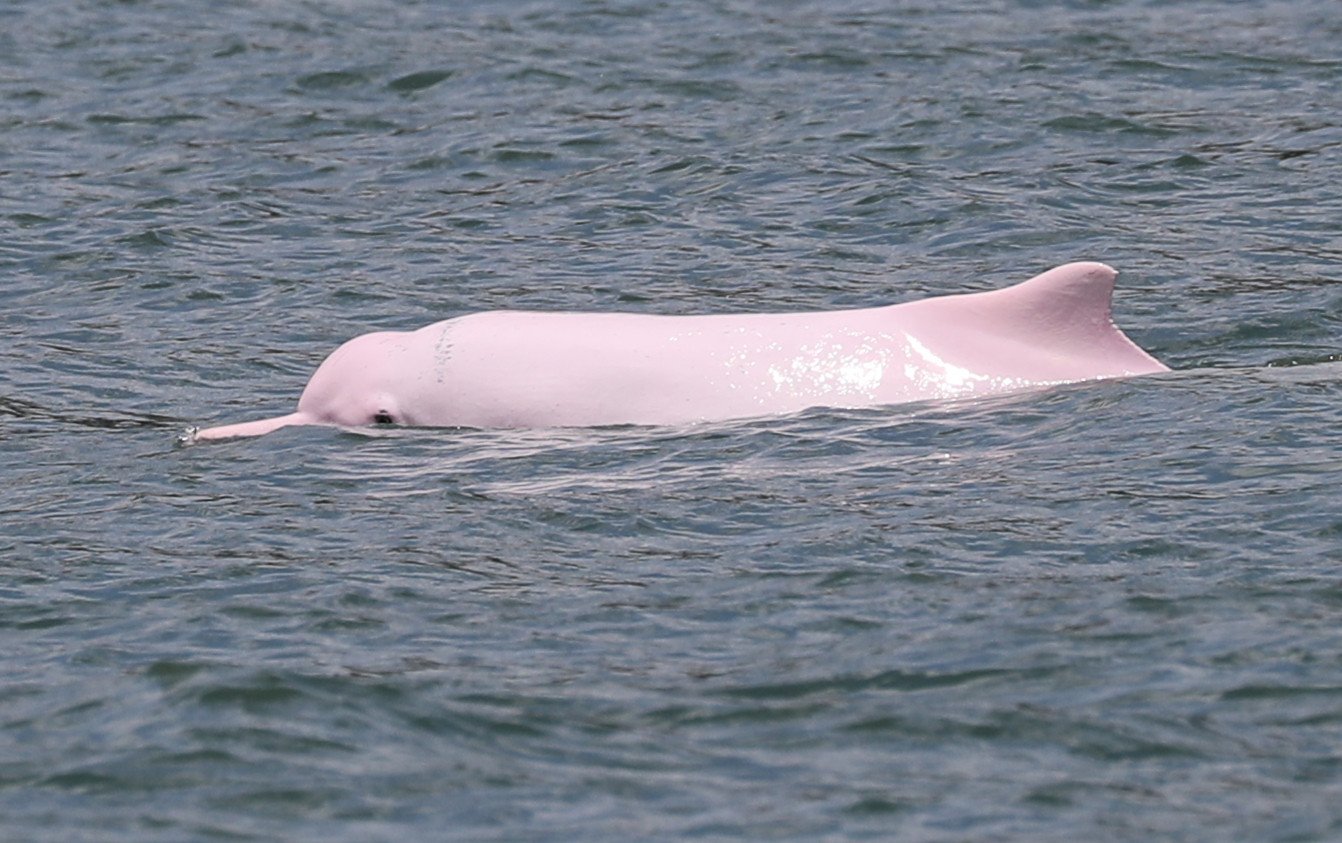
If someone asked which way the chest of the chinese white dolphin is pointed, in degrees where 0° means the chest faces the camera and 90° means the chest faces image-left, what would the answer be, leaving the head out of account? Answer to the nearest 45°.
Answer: approximately 90°
